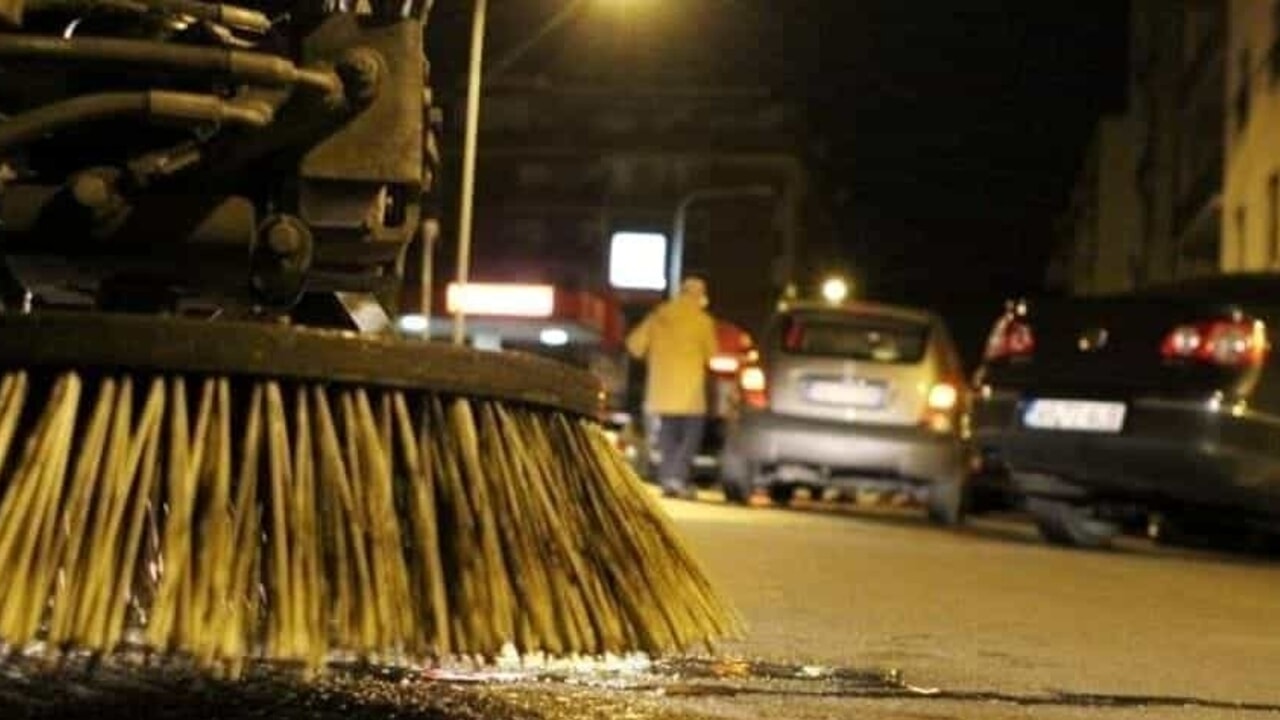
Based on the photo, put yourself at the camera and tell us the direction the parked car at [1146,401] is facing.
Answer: facing away from the viewer and to the right of the viewer

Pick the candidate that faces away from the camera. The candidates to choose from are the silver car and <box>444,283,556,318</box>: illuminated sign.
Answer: the silver car

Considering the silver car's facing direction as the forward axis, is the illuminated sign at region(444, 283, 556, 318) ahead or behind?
ahead

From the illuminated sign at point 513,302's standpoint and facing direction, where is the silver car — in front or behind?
in front

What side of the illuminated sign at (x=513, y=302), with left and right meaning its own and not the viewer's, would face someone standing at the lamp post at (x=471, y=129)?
front

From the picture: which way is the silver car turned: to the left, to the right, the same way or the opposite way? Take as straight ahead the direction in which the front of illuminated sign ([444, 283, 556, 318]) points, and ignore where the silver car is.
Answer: the opposite way

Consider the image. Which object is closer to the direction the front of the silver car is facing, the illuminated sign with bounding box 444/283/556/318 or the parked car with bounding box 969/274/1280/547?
the illuminated sign

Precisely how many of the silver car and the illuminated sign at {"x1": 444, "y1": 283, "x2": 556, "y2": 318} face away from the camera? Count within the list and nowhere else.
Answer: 1

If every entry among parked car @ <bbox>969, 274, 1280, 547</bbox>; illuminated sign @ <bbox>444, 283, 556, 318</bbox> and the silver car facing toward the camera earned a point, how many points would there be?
1

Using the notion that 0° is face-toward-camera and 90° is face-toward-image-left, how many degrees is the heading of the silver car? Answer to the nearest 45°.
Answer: approximately 180°

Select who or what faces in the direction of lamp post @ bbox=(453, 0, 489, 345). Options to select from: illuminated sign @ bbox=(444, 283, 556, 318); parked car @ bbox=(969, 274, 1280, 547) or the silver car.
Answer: the illuminated sign
